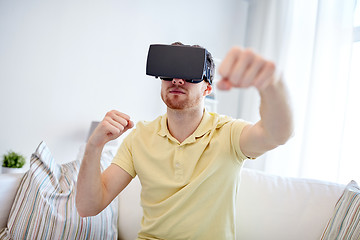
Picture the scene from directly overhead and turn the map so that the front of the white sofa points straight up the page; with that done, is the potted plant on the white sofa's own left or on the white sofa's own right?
on the white sofa's own right

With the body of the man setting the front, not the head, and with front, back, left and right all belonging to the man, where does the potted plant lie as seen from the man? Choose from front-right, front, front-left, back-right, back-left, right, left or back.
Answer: back-right

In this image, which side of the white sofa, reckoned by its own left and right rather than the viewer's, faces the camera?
front

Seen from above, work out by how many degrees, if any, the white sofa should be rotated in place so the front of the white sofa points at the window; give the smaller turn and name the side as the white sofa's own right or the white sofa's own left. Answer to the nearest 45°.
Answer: approximately 135° to the white sofa's own left

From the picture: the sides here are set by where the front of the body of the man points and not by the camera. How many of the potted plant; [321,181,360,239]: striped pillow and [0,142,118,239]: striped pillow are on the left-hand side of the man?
1

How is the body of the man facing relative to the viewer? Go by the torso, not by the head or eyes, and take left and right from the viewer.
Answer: facing the viewer

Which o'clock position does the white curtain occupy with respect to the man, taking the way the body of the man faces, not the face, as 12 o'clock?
The white curtain is roughly at 7 o'clock from the man.
